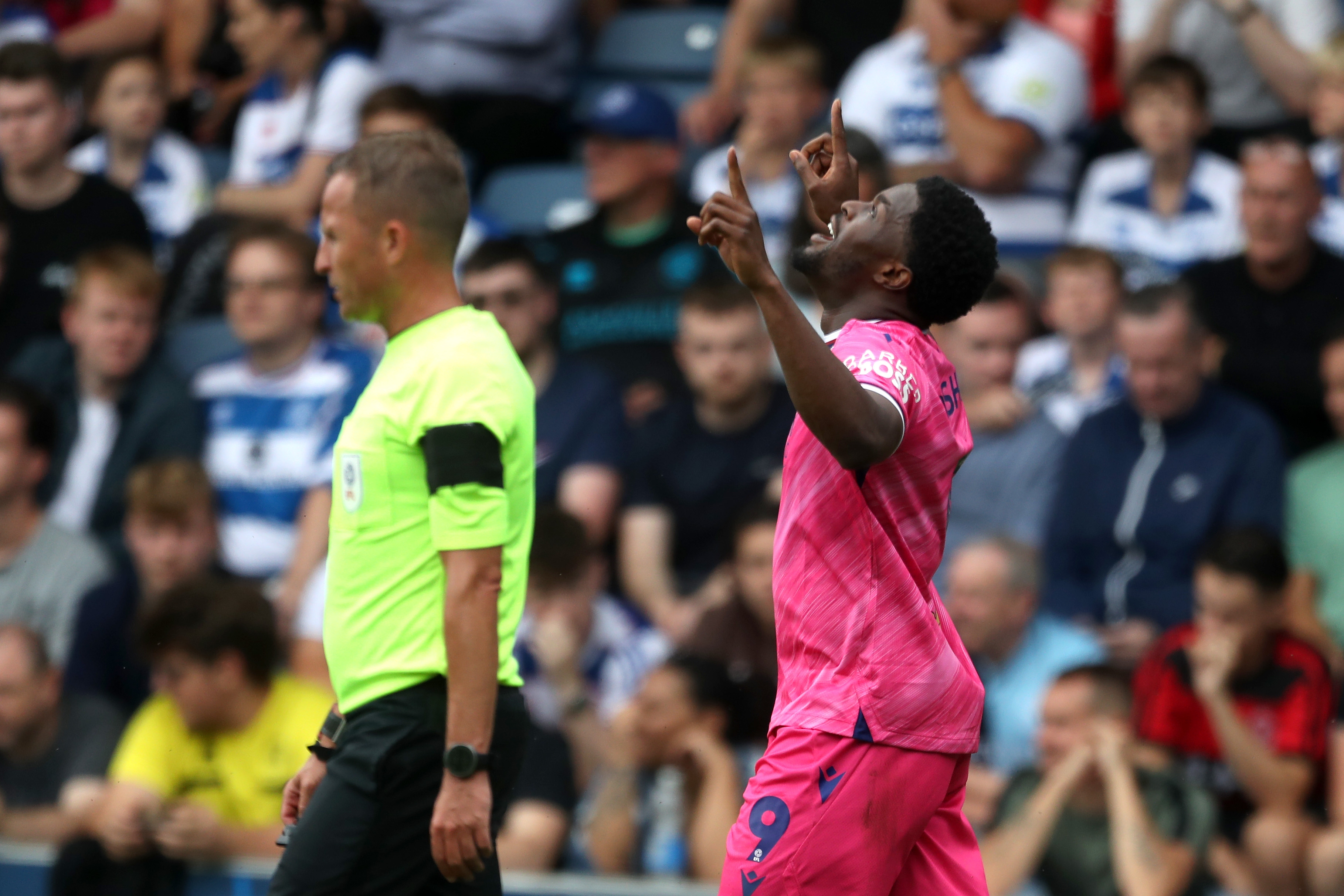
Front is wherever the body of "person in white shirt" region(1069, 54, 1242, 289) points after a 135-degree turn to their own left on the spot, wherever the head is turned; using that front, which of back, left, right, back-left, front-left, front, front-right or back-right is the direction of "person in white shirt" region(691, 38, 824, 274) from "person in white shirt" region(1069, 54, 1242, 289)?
back-left

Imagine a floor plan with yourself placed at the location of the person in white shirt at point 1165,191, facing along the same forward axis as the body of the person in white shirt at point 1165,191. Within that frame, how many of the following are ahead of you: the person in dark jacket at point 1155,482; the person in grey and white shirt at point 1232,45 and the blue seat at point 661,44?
1

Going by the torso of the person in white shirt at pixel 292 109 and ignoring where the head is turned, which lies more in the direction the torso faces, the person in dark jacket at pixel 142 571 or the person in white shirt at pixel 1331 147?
the person in dark jacket

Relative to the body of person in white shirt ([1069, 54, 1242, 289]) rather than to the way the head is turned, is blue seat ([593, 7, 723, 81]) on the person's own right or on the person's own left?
on the person's own right

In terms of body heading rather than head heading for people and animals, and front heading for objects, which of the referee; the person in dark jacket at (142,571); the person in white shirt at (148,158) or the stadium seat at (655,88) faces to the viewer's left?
the referee

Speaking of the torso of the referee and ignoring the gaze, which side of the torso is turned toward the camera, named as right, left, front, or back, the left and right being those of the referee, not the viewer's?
left

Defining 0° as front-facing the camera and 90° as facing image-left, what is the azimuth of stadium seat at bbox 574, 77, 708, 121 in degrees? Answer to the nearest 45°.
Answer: approximately 0°

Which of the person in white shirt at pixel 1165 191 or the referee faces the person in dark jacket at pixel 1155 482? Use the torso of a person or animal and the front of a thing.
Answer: the person in white shirt

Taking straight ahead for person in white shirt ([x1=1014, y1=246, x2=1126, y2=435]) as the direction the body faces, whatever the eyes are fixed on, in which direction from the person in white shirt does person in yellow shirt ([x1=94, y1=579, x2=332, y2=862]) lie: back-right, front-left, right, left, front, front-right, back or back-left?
front-right

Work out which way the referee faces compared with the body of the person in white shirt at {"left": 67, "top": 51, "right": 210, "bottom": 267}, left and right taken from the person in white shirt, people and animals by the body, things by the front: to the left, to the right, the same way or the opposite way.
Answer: to the right

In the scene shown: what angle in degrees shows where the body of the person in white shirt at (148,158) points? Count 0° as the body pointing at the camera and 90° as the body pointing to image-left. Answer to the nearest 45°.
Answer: approximately 0°

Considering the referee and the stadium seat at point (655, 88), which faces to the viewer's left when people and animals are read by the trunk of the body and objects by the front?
the referee
